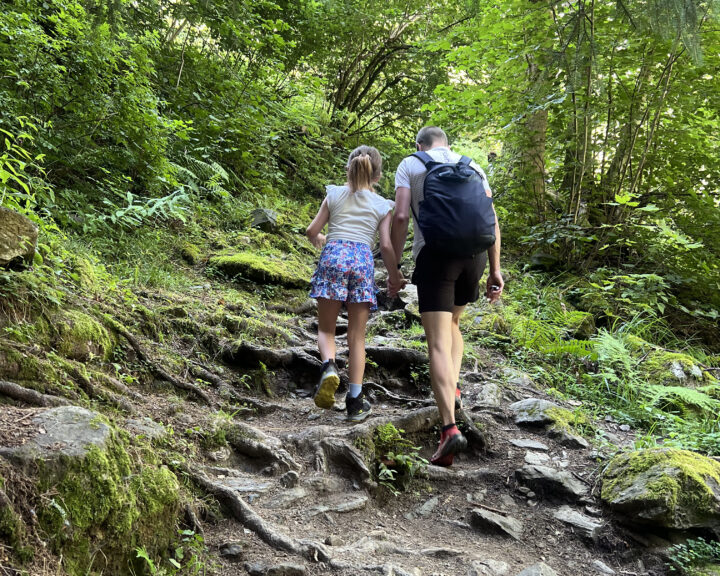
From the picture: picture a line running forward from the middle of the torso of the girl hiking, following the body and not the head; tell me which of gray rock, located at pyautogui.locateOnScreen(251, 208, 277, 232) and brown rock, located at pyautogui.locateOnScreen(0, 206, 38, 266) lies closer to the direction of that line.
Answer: the gray rock

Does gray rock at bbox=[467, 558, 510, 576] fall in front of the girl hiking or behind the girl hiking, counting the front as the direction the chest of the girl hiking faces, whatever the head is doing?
behind

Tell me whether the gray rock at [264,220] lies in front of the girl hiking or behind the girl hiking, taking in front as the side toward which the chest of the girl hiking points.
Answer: in front

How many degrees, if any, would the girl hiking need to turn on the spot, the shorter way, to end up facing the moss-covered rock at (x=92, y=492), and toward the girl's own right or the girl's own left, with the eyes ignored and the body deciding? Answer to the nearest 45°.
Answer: approximately 180°

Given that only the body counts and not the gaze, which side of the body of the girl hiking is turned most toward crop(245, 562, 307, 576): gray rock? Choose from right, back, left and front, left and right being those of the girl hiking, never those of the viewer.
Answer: back

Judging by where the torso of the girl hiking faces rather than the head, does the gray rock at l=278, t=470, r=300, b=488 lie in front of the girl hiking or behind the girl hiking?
behind

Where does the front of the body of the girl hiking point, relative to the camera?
away from the camera

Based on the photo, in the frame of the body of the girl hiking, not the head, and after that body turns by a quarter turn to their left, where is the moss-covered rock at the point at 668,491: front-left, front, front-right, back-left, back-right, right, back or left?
back-left
